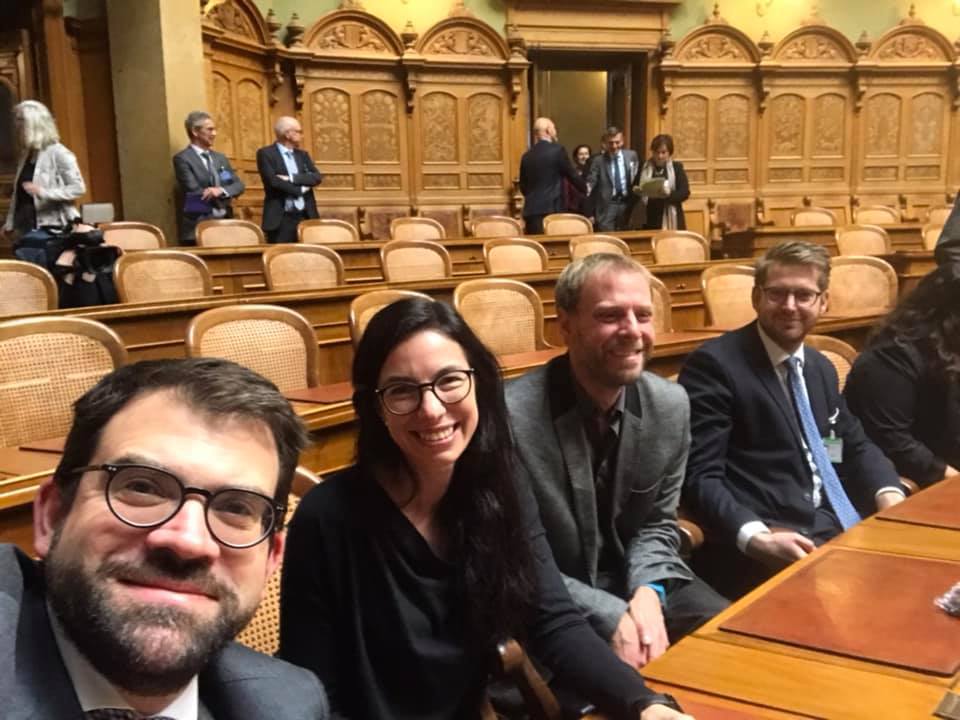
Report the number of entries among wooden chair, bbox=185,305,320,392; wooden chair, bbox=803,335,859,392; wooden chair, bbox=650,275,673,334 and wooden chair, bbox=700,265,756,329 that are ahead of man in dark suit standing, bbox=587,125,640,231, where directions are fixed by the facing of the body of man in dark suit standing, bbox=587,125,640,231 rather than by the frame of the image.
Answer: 4

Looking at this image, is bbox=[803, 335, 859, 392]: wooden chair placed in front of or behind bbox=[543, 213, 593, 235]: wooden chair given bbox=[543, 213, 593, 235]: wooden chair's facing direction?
in front

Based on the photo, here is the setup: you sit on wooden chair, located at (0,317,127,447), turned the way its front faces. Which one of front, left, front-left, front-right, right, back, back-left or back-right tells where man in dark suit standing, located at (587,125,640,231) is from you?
left

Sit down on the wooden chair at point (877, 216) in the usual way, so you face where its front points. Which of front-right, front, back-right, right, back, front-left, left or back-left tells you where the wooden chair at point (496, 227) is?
front-right

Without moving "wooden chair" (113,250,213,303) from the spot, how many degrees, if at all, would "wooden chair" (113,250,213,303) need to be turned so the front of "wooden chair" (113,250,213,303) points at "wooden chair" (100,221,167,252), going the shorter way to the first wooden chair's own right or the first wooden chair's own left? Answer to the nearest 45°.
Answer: approximately 180°

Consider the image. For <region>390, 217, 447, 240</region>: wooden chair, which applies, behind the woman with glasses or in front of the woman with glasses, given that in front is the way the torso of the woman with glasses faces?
behind

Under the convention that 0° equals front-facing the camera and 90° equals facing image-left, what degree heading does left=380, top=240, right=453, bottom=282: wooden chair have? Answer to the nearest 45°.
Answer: approximately 0°

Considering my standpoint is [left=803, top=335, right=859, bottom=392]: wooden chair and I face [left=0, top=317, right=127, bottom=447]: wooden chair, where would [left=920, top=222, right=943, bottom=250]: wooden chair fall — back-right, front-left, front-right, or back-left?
back-right

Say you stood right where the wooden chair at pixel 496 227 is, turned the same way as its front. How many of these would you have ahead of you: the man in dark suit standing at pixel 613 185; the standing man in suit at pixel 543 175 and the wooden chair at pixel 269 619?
1

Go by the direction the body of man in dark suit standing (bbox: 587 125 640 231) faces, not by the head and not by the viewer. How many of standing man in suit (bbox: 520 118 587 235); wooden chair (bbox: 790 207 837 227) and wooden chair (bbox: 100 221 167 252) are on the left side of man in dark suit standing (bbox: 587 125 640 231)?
1
